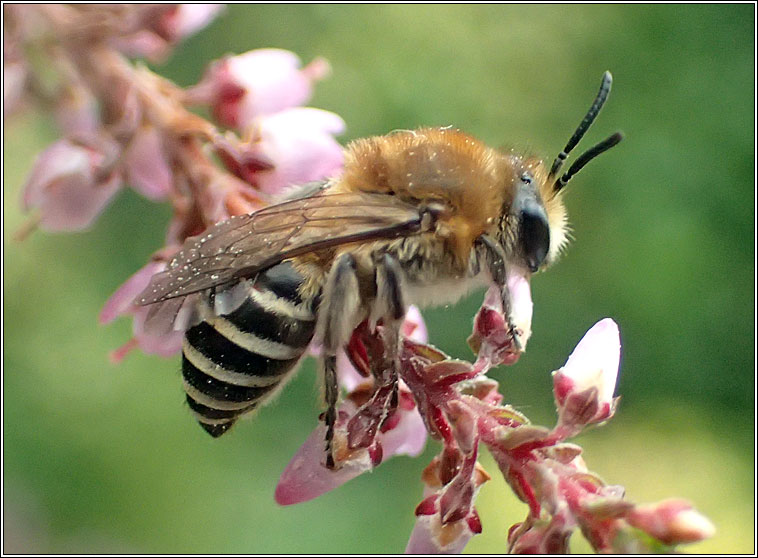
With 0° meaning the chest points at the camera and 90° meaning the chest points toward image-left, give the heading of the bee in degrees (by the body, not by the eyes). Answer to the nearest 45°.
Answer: approximately 270°
